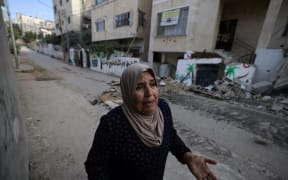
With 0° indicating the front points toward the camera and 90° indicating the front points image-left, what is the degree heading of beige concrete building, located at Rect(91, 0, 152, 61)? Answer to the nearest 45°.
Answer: approximately 45°

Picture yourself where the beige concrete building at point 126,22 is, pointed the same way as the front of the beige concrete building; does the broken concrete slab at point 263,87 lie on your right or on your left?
on your left

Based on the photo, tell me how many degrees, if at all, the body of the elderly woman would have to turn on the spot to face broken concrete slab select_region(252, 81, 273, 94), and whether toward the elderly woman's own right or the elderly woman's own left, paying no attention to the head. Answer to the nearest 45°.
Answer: approximately 90° to the elderly woman's own left

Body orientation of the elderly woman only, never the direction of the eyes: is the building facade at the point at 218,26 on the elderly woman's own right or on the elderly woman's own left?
on the elderly woman's own left

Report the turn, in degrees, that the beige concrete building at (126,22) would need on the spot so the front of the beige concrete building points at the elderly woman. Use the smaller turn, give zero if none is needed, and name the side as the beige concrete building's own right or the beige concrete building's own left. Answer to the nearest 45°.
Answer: approximately 45° to the beige concrete building's own left

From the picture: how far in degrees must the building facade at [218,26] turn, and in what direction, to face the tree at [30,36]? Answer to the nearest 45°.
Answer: approximately 45° to its right

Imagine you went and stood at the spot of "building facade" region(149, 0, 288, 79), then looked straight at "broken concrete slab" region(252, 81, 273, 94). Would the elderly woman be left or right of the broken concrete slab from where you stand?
right

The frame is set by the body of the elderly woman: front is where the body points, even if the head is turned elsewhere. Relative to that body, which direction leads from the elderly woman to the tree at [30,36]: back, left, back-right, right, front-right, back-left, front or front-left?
back

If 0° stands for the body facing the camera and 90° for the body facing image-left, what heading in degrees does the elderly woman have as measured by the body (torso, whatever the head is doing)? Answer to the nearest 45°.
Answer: approximately 315°
